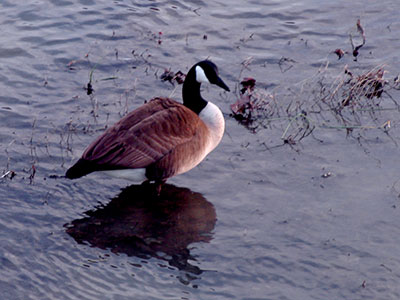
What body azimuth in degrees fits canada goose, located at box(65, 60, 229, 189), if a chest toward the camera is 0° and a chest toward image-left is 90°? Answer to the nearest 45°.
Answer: approximately 270°
